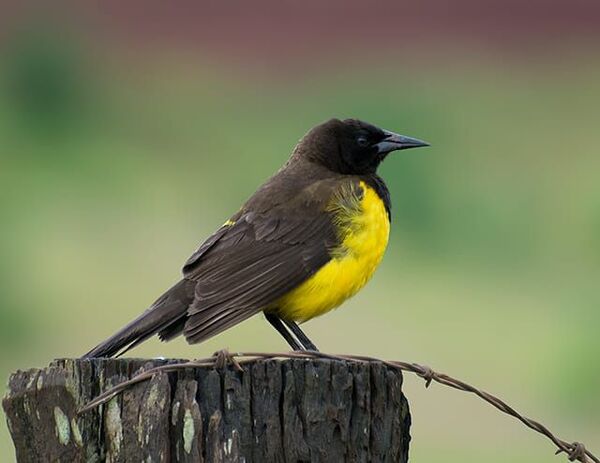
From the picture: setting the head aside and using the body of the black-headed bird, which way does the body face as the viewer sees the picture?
to the viewer's right
